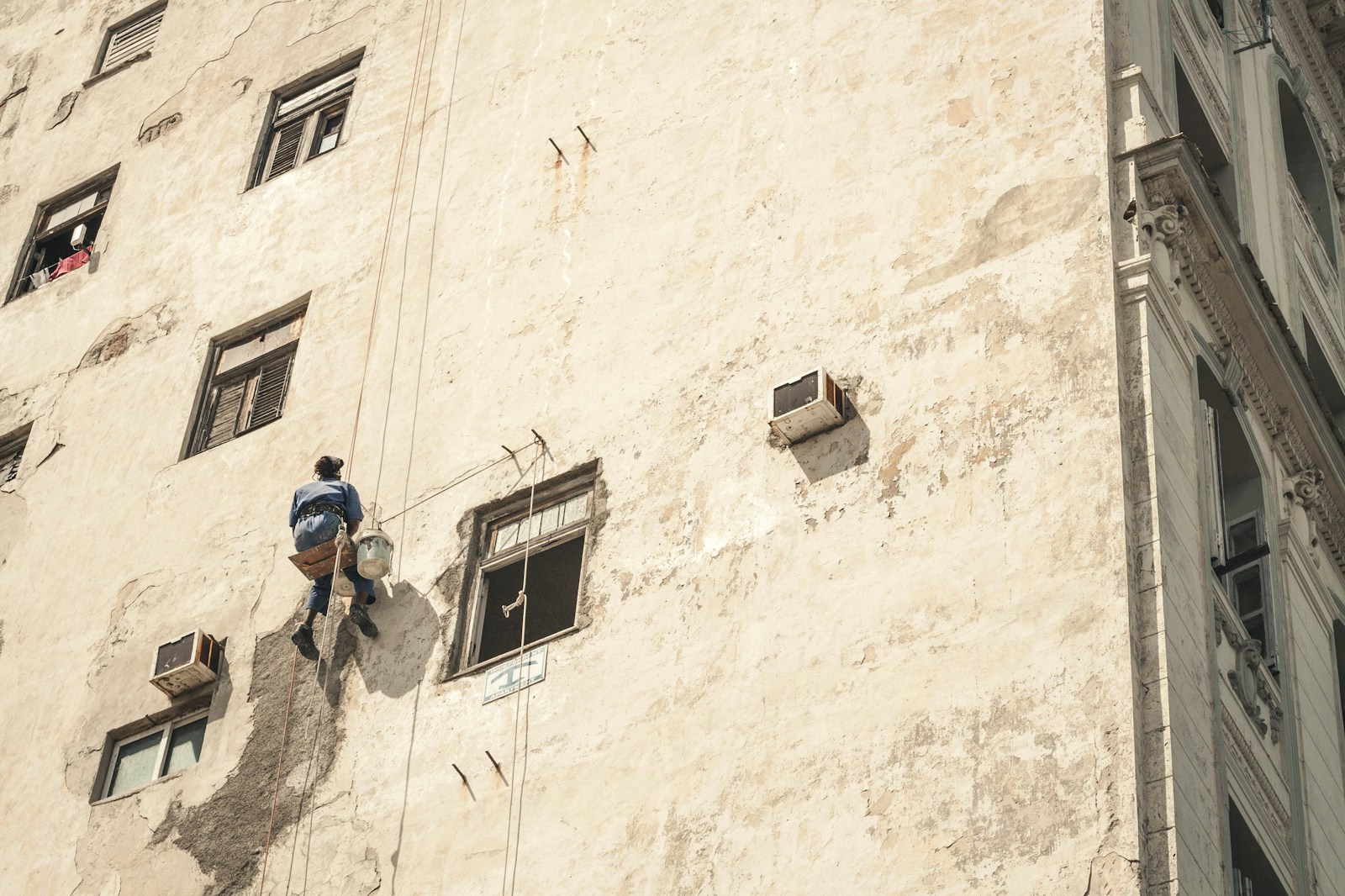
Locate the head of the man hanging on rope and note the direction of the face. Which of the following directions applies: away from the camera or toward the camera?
away from the camera

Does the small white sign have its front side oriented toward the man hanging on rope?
no

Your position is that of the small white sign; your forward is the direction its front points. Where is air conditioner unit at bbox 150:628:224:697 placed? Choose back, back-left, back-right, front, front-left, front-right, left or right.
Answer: right

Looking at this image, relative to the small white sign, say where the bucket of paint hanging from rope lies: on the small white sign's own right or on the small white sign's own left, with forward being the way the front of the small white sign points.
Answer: on the small white sign's own right

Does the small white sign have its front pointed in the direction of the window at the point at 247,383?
no

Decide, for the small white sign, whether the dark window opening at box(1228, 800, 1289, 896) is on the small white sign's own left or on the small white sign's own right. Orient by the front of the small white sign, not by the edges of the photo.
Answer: on the small white sign's own left

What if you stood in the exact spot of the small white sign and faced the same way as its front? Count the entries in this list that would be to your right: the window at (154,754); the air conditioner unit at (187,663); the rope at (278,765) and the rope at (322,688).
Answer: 4

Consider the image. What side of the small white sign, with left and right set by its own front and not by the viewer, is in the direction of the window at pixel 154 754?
right

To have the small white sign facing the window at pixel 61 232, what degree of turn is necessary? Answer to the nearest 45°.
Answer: approximately 135° to its right

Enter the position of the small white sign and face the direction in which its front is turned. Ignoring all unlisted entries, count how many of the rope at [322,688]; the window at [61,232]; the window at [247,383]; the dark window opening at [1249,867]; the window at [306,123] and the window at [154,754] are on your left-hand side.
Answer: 1

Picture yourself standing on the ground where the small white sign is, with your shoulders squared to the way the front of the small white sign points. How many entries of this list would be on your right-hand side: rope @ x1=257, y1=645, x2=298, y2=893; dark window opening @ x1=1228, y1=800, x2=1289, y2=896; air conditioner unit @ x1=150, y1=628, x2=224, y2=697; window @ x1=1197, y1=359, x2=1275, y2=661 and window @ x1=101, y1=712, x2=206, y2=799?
3

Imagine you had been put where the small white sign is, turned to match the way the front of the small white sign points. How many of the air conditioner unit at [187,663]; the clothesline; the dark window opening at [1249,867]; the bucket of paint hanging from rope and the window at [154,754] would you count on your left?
1

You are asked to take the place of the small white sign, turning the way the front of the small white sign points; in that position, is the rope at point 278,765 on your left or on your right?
on your right

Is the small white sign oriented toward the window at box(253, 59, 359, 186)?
no

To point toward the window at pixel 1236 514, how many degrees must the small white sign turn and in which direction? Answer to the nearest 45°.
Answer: approximately 135° to its left

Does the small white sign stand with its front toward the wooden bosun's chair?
no

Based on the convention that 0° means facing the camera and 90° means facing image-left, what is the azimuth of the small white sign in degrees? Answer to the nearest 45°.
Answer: approximately 45°

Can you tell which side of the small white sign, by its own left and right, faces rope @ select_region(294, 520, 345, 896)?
right
